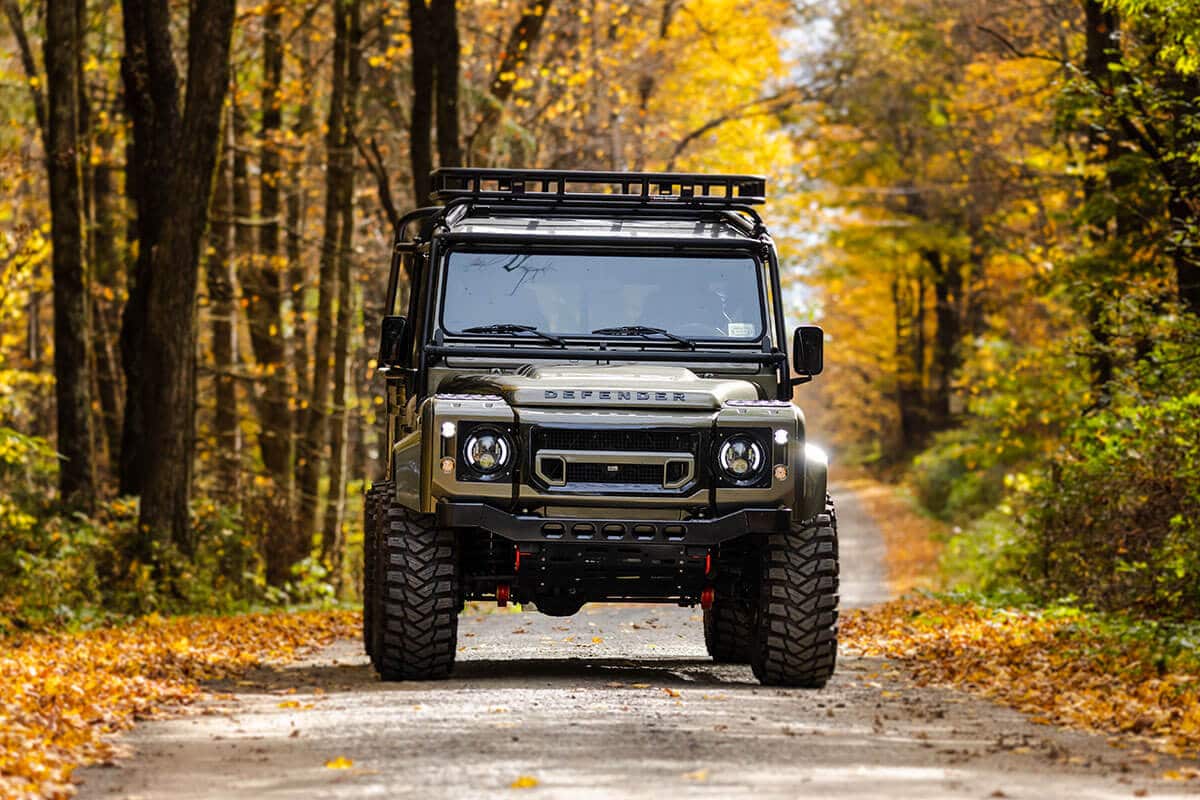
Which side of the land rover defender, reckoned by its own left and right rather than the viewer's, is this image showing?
front

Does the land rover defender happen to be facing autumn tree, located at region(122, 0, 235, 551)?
no
